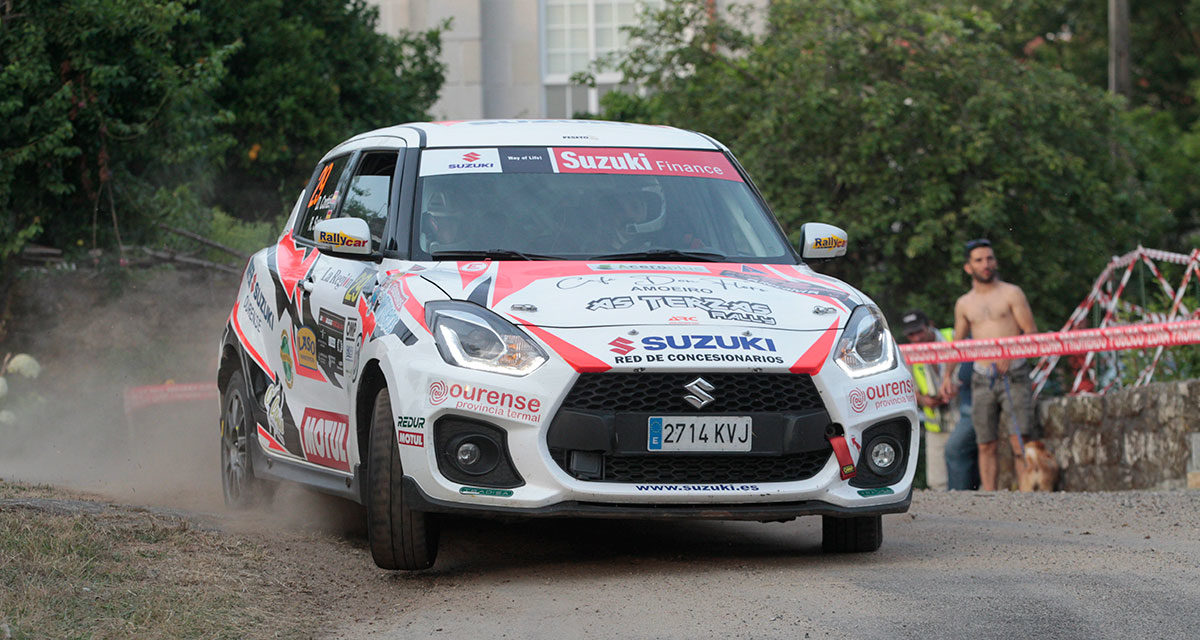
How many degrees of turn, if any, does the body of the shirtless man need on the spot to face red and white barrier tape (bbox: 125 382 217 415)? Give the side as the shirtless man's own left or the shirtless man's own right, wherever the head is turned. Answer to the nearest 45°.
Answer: approximately 45° to the shirtless man's own right

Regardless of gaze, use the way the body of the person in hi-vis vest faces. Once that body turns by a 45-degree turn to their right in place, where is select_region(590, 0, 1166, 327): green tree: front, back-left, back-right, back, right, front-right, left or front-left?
right

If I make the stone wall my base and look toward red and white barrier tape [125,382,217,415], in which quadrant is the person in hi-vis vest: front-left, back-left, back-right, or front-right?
front-left

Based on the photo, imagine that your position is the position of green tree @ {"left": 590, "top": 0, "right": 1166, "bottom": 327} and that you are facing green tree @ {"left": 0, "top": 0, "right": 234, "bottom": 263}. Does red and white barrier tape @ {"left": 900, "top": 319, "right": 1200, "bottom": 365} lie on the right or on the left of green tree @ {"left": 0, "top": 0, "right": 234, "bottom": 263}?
left

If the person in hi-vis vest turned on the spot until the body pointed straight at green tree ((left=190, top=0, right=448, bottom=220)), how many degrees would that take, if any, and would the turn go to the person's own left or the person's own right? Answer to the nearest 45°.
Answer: approximately 45° to the person's own right

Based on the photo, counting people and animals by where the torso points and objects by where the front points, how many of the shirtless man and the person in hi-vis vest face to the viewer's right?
0

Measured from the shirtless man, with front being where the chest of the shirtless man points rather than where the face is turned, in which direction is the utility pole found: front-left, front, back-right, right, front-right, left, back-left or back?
back

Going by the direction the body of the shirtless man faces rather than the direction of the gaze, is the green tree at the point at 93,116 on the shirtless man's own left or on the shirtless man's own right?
on the shirtless man's own right

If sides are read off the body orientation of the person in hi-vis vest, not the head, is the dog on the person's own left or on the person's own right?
on the person's own left

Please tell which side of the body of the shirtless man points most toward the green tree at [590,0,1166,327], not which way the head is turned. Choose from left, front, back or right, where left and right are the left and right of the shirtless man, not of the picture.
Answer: back

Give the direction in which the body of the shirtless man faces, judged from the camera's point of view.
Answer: toward the camera

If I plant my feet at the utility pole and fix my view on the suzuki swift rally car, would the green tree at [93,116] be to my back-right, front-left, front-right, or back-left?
front-right

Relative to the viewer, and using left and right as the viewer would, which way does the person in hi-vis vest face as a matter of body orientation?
facing the viewer and to the left of the viewer
